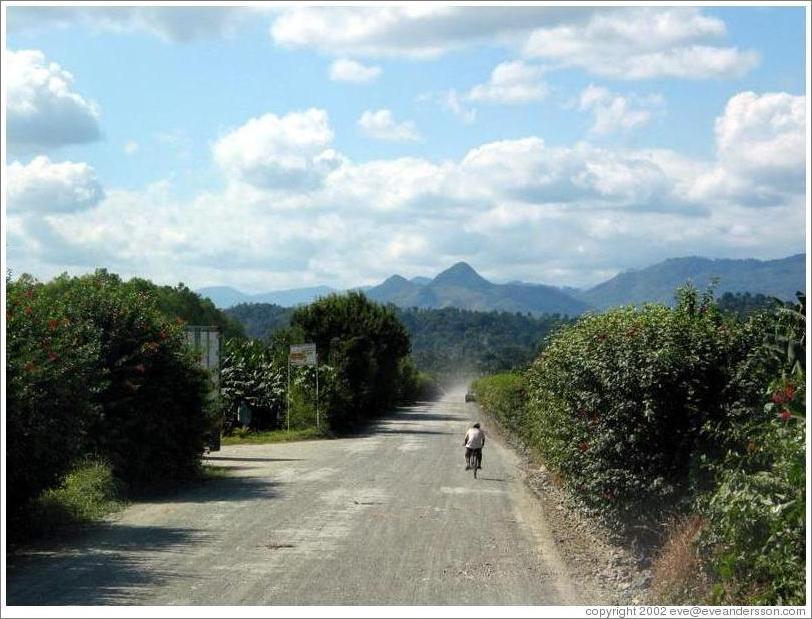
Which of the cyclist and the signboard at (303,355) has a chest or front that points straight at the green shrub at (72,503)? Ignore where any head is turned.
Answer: the signboard

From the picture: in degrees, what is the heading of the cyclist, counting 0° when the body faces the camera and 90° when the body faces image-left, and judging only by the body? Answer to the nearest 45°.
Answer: approximately 180°

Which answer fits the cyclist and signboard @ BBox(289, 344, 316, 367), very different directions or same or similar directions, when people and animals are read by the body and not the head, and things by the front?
very different directions

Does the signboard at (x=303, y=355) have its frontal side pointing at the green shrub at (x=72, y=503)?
yes

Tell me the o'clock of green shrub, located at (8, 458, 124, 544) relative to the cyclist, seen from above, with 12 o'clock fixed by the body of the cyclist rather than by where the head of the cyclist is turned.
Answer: The green shrub is roughly at 7 o'clock from the cyclist.

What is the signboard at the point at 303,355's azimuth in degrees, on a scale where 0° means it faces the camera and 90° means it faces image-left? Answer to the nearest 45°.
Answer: approximately 0°
